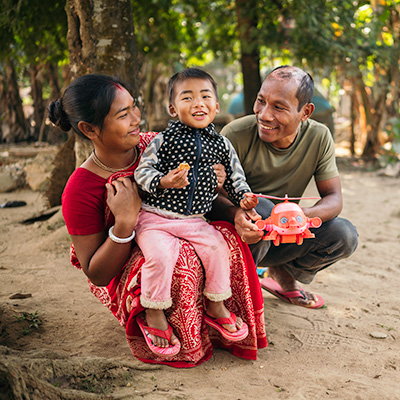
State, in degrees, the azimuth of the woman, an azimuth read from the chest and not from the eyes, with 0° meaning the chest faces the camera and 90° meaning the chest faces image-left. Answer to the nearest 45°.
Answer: approximately 315°

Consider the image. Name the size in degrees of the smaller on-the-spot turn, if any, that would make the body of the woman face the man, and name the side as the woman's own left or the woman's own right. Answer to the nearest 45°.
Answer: approximately 90° to the woman's own left

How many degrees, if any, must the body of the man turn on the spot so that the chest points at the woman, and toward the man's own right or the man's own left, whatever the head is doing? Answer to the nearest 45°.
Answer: approximately 45° to the man's own right

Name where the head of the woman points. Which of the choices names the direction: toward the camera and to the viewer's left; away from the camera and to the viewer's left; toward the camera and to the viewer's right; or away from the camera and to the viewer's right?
toward the camera and to the viewer's right

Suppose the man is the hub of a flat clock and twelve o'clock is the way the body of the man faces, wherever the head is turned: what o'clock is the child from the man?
The child is roughly at 1 o'clock from the man.

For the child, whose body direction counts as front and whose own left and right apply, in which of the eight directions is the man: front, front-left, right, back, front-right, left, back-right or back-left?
back-left

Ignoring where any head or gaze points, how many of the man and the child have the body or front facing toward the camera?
2

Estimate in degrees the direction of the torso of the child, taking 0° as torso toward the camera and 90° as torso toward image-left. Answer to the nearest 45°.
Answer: approximately 0°

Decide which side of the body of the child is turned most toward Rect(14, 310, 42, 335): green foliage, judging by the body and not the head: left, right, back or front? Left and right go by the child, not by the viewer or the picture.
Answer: right

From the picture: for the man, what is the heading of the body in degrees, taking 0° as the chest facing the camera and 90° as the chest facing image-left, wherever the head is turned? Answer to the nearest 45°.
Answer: approximately 0°
